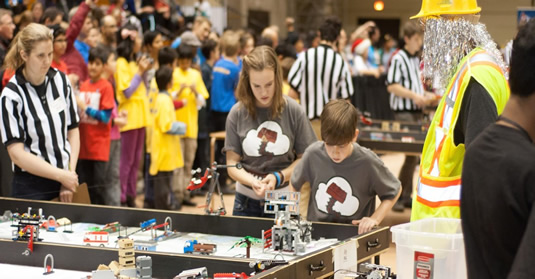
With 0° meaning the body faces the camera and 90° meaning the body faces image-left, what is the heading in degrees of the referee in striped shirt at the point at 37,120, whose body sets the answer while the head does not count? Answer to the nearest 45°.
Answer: approximately 315°

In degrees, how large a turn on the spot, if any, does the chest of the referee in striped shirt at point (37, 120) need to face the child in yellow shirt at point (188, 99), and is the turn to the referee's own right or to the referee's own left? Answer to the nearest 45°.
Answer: approximately 90° to the referee's own left

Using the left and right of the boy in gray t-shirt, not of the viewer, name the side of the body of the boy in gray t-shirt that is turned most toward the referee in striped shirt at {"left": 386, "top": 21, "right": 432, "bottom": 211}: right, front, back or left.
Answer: back

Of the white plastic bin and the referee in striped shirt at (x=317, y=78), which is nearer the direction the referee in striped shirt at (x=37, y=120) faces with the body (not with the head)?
the white plastic bin

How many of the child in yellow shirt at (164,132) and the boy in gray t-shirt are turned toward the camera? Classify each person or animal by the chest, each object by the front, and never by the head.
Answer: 1

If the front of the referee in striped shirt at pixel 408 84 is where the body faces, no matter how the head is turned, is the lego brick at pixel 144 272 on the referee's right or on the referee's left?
on the referee's right

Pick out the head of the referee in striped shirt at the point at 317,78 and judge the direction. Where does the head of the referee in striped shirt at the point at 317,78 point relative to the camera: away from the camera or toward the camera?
away from the camera
